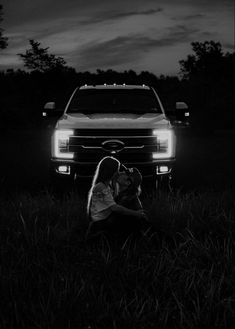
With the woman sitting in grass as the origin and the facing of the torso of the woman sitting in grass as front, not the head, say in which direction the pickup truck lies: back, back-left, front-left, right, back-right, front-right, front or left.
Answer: left

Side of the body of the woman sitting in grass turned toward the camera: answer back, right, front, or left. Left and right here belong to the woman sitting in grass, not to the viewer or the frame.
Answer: right

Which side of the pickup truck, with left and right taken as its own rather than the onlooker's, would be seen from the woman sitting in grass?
front

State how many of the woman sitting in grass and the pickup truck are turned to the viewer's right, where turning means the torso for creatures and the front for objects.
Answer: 1

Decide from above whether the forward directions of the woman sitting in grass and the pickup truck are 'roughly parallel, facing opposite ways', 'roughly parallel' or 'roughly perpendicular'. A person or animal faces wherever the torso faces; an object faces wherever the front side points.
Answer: roughly perpendicular

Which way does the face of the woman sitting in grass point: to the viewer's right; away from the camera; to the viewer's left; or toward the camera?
to the viewer's right

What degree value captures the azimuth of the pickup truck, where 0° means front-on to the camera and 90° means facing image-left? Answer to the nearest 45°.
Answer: approximately 0°
